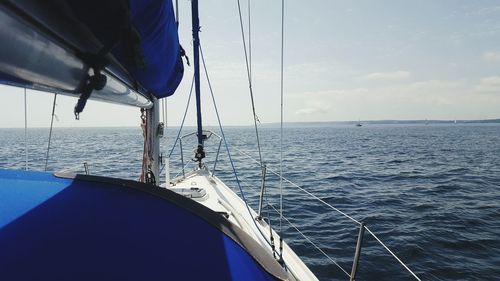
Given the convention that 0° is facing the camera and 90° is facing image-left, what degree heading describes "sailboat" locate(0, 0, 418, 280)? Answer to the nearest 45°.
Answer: approximately 180°
